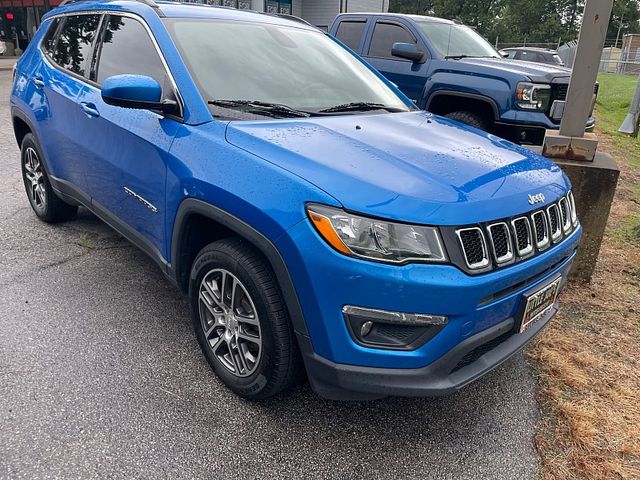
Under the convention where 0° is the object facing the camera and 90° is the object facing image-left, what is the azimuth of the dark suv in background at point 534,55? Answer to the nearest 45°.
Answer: approximately 315°

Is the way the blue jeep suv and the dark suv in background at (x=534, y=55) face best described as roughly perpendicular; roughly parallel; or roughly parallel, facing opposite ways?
roughly parallel

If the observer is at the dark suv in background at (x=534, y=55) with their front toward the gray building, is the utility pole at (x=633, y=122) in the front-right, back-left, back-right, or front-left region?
back-left

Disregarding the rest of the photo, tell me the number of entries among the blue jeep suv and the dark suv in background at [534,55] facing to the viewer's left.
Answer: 0

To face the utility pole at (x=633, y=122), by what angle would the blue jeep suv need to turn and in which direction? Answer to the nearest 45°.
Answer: approximately 90° to its left

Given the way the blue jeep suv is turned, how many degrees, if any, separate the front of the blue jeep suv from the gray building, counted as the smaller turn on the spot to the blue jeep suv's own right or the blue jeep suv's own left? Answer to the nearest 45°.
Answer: approximately 135° to the blue jeep suv's own left

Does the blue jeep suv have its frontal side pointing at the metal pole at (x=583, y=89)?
no

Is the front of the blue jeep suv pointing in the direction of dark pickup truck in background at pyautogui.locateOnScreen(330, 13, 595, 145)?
no

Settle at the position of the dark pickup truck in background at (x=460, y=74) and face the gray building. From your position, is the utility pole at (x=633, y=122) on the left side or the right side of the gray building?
right
